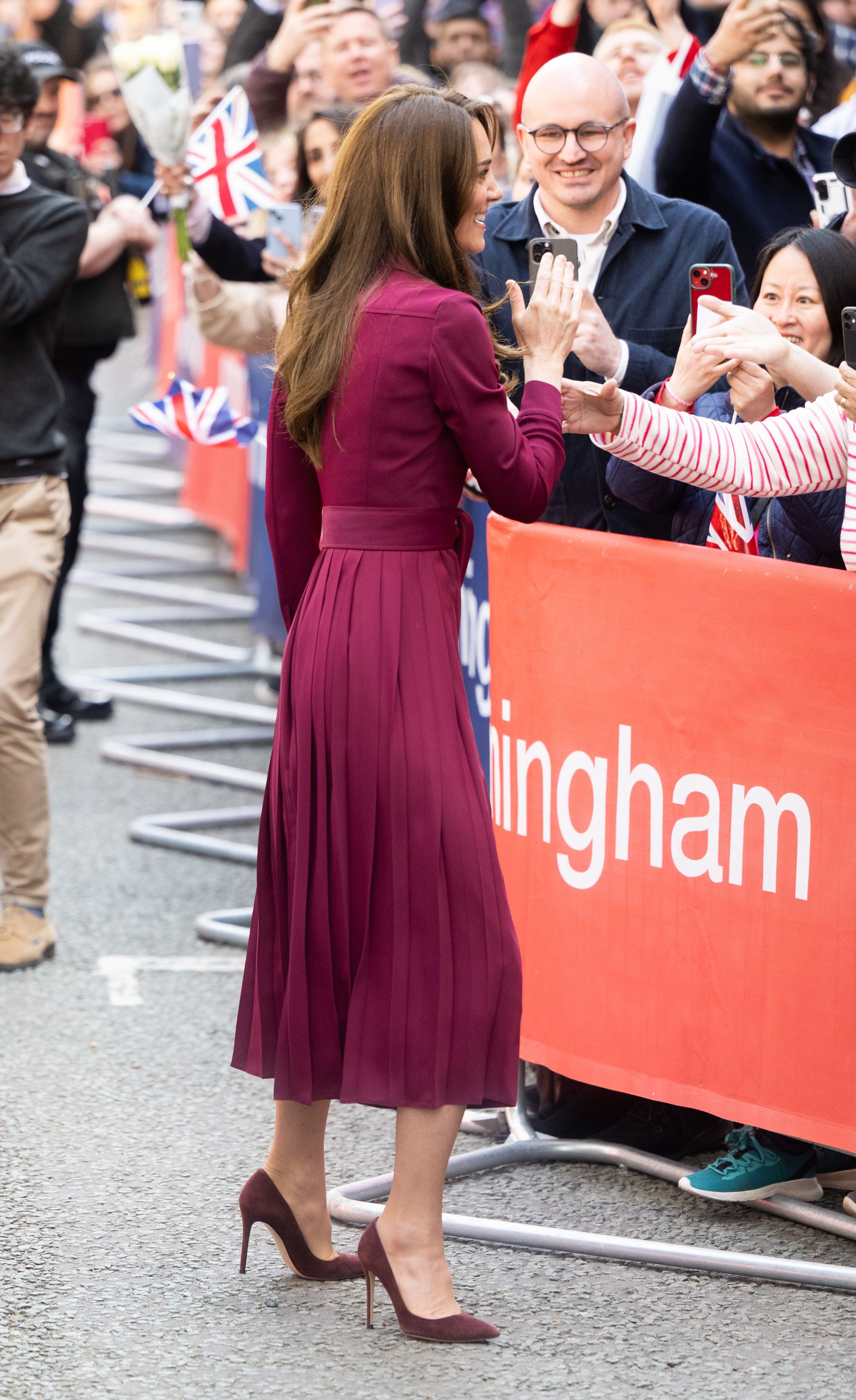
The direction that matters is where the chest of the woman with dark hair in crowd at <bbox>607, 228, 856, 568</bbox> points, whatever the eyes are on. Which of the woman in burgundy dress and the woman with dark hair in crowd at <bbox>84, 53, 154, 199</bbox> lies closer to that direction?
the woman in burgundy dress

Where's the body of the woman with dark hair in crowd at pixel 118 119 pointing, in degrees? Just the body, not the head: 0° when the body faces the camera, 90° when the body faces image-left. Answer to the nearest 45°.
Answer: approximately 0°

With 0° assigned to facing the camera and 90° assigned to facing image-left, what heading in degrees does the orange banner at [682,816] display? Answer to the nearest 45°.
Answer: approximately 45°

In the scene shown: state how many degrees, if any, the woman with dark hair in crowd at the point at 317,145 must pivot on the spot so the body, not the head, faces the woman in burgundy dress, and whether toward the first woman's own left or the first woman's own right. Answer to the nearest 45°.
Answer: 0° — they already face them

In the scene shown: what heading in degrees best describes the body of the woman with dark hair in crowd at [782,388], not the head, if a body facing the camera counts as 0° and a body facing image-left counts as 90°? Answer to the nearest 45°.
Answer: approximately 45°

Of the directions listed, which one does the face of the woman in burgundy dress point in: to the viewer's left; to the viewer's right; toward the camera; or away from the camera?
to the viewer's right

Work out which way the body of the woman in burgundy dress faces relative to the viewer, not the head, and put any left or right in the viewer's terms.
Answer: facing away from the viewer and to the right of the viewer

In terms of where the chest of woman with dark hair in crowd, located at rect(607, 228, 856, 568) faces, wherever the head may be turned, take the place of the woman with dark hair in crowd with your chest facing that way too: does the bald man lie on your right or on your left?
on your right

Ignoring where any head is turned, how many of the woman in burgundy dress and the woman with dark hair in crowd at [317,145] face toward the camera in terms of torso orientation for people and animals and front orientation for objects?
1
